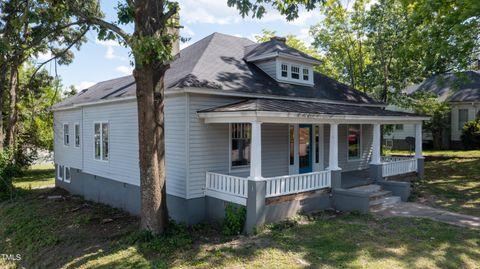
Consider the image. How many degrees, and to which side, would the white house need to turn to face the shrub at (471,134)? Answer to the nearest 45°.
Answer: approximately 90° to its left

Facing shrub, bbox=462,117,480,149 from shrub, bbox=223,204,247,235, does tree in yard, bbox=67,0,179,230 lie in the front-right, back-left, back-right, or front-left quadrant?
back-left

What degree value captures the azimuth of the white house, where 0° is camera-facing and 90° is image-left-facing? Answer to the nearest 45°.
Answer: approximately 315°

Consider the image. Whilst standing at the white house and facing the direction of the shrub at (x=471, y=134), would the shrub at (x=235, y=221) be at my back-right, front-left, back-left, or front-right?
back-right
